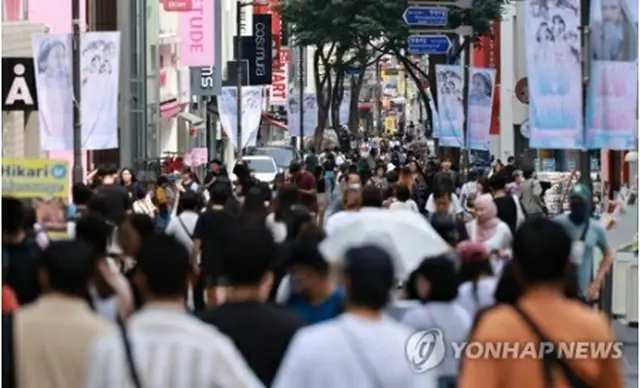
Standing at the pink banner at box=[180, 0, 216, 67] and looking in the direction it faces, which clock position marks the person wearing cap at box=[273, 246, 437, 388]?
The person wearing cap is roughly at 12 o'clock from the pink banner.

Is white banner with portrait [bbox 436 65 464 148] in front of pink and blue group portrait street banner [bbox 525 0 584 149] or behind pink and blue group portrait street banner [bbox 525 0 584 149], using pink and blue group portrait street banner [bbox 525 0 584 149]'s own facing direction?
behind

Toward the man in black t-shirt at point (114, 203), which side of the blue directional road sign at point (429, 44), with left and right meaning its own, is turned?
front

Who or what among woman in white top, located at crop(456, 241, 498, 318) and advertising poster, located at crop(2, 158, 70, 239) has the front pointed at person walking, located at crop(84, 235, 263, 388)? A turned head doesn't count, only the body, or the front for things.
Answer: the advertising poster

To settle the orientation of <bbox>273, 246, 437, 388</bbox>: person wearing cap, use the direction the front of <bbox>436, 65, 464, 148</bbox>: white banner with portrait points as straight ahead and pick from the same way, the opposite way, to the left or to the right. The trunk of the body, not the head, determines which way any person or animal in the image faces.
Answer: the opposite way

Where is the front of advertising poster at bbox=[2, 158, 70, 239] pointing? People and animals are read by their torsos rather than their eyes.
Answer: toward the camera

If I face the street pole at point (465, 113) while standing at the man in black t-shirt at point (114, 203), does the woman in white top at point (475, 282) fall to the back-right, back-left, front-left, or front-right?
back-right

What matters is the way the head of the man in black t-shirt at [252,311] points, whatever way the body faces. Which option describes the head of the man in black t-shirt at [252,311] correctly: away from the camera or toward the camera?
away from the camera

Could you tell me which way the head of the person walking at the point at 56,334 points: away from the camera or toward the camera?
away from the camera

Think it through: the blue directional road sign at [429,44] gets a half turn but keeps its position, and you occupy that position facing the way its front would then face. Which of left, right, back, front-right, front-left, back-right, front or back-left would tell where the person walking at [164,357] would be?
back

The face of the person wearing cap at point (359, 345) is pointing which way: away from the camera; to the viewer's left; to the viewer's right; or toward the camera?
away from the camera

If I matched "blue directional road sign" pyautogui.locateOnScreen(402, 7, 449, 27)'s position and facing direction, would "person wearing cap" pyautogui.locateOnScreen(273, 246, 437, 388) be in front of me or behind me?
in front

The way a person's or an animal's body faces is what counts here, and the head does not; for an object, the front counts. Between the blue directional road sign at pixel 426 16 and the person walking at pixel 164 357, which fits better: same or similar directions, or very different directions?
very different directions

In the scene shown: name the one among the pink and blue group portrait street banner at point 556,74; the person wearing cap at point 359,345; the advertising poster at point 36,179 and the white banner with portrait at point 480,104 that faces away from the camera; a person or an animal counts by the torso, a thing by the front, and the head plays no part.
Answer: the person wearing cap

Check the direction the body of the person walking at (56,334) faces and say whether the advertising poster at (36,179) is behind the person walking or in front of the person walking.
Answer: in front

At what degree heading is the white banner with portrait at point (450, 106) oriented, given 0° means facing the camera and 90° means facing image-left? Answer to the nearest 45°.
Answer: approximately 0°

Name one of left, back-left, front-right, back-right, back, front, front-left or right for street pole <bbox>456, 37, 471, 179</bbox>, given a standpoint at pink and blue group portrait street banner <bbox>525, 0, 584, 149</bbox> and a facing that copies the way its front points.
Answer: back
